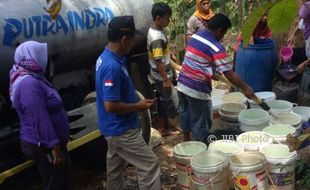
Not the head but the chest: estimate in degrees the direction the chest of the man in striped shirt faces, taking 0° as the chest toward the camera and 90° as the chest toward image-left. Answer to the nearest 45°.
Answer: approximately 225°

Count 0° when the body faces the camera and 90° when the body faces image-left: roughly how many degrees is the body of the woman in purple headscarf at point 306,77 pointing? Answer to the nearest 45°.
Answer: approximately 90°

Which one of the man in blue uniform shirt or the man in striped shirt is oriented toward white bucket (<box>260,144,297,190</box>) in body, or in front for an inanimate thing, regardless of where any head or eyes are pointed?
the man in blue uniform shirt

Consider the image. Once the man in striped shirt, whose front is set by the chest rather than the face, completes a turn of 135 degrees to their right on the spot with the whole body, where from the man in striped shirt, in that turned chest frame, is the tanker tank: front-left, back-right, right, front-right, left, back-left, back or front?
right

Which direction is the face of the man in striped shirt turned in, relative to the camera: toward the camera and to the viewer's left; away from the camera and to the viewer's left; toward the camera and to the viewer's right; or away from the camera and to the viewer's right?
away from the camera and to the viewer's right

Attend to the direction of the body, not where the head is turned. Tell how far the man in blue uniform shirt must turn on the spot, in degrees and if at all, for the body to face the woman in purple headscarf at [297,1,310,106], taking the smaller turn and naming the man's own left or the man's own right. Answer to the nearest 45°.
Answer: approximately 45° to the man's own left

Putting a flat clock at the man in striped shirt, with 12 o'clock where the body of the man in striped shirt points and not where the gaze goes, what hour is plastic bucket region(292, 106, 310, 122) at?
The plastic bucket is roughly at 1 o'clock from the man in striped shirt.

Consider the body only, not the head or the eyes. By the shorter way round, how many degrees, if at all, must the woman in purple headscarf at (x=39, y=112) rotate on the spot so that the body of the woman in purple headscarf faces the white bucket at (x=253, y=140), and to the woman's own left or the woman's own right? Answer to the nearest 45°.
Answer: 0° — they already face it

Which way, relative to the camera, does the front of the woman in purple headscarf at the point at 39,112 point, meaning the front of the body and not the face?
to the viewer's right

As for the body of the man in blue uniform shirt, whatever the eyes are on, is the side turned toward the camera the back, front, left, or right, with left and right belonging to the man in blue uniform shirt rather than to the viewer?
right
